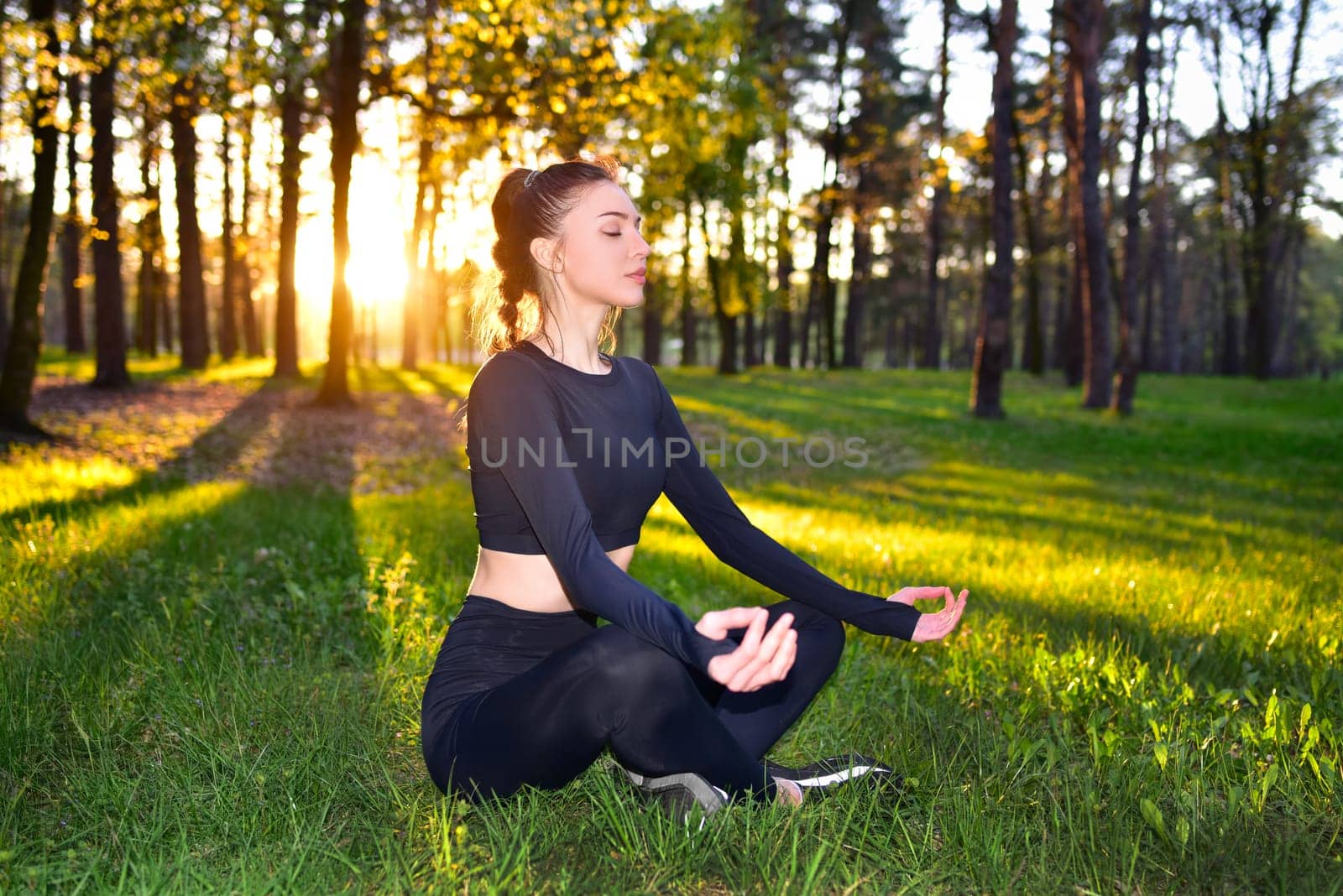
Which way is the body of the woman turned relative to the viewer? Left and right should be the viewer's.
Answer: facing the viewer and to the right of the viewer
